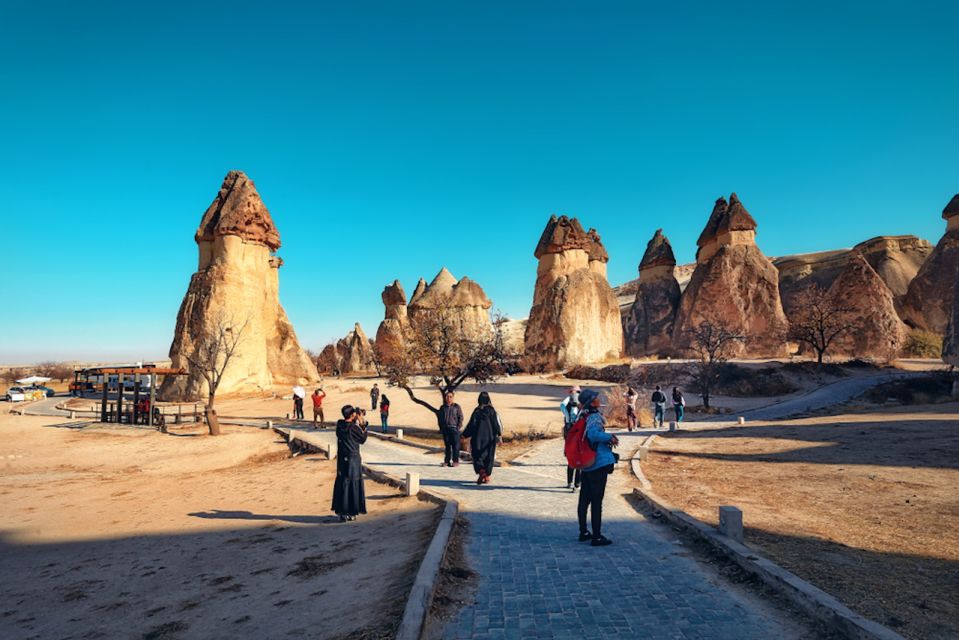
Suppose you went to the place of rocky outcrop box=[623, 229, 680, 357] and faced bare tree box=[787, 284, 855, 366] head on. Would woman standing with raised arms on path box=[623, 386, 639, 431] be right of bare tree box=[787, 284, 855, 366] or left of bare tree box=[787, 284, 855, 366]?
right

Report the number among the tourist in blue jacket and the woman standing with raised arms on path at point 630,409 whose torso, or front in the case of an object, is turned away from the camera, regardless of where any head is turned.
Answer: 1

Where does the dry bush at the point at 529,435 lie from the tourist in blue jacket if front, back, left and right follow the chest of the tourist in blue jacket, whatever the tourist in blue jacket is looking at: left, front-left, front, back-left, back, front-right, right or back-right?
left
